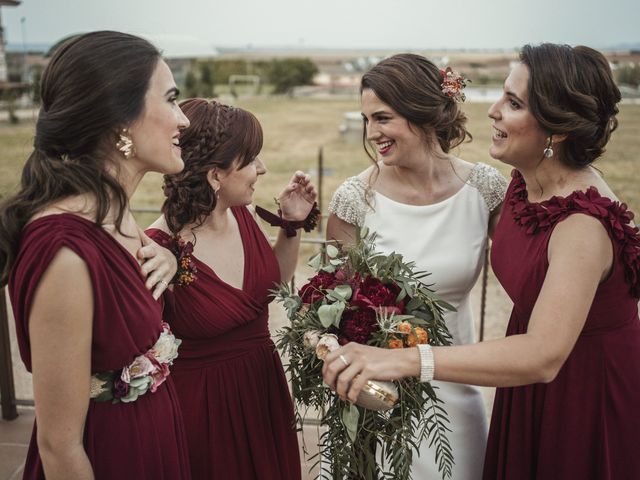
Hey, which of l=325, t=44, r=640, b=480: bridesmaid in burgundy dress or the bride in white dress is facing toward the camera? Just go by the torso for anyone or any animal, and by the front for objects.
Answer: the bride in white dress

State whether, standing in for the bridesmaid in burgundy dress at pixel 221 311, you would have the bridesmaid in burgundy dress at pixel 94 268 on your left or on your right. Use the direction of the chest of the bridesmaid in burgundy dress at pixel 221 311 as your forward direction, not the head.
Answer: on your right

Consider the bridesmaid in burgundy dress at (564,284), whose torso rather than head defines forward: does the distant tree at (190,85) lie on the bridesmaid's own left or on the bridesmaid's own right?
on the bridesmaid's own right

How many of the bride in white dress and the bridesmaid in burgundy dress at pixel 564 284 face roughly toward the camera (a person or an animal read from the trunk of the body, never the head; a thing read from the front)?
1

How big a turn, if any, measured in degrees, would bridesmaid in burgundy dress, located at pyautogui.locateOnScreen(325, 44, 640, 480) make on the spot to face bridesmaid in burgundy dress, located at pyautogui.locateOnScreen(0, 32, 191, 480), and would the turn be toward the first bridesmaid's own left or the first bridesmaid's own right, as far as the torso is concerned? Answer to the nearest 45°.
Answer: approximately 45° to the first bridesmaid's own left

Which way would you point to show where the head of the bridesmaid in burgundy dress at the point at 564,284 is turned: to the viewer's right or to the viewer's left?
to the viewer's left

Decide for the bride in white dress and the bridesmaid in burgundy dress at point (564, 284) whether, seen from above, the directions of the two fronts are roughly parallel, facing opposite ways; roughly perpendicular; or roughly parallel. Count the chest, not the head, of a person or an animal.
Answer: roughly perpendicular

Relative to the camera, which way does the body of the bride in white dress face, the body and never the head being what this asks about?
toward the camera

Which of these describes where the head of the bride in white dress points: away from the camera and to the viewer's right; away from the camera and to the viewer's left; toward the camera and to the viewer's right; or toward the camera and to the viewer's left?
toward the camera and to the viewer's left

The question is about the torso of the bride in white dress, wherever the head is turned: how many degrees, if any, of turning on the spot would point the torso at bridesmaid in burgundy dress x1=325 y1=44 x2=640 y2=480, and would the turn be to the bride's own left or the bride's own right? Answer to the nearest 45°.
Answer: approximately 45° to the bride's own left

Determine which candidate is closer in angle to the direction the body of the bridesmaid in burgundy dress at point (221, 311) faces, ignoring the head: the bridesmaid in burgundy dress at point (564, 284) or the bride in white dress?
the bridesmaid in burgundy dress

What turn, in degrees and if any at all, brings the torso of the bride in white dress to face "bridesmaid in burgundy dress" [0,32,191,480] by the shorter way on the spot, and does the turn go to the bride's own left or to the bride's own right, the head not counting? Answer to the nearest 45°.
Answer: approximately 45° to the bride's own right

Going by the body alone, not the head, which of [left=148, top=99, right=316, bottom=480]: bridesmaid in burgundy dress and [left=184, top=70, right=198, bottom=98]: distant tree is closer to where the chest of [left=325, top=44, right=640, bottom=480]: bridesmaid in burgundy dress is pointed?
the bridesmaid in burgundy dress

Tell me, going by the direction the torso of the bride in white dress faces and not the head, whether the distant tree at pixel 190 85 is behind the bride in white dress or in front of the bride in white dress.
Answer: behind

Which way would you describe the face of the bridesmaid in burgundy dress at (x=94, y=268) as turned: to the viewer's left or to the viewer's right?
to the viewer's right

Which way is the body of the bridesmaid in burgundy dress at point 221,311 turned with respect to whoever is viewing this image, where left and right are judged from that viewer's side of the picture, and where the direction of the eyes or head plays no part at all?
facing the viewer and to the right of the viewer

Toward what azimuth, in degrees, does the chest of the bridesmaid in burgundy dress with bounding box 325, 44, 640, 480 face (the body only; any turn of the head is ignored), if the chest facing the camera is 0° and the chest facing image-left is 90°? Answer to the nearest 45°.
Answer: approximately 90°

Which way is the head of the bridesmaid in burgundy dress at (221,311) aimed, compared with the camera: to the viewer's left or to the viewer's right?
to the viewer's right

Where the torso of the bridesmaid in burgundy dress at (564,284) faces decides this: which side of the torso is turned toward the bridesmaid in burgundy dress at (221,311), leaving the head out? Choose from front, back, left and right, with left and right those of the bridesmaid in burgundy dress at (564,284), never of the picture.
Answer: front
